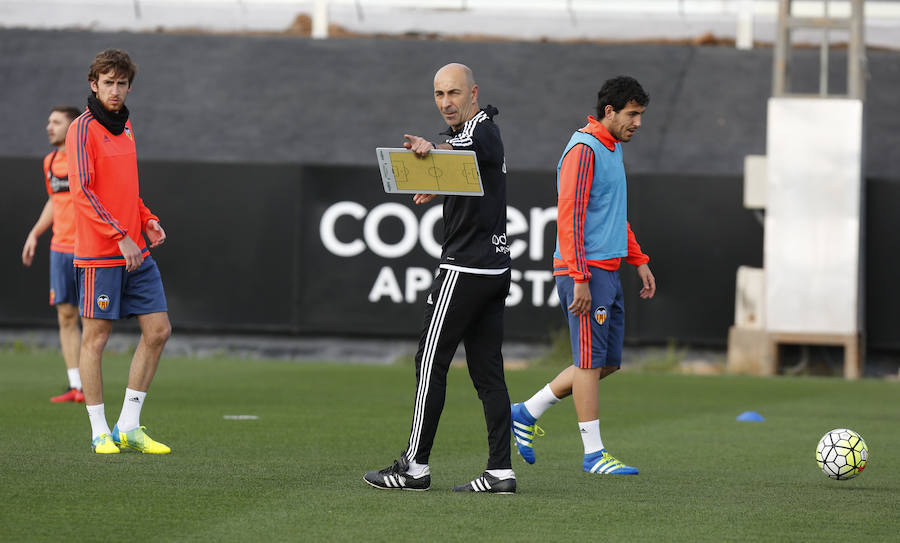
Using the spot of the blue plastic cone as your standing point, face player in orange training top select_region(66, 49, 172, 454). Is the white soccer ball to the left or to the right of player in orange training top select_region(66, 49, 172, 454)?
left

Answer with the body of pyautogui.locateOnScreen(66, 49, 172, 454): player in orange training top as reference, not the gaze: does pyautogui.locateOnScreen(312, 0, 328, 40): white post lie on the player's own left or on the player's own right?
on the player's own left

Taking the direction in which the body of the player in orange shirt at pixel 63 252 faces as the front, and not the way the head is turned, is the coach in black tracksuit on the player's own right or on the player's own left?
on the player's own left

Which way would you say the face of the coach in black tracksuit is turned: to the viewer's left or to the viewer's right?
to the viewer's left

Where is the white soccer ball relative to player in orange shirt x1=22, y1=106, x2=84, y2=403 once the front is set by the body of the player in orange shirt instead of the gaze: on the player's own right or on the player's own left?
on the player's own left

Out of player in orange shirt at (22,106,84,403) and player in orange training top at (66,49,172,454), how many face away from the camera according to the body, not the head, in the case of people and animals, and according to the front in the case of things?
0
